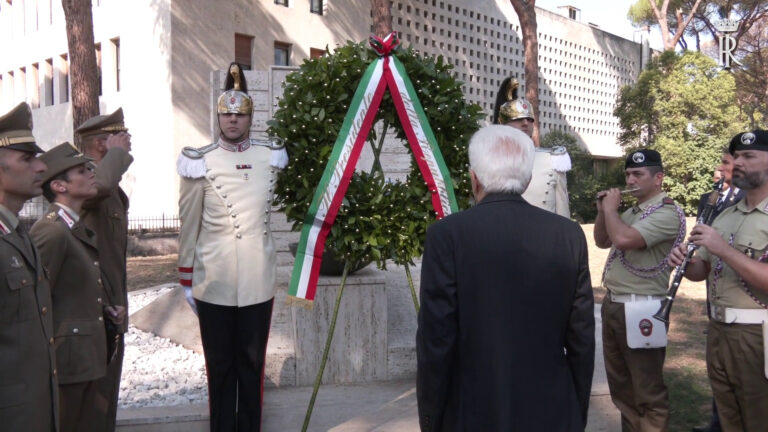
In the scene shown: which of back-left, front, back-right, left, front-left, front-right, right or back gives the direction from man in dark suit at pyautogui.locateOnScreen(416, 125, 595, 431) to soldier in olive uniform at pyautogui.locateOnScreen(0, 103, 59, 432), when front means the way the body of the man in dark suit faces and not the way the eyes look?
left

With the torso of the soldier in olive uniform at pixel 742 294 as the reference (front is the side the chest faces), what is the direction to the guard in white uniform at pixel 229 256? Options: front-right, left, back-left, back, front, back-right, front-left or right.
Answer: front-right

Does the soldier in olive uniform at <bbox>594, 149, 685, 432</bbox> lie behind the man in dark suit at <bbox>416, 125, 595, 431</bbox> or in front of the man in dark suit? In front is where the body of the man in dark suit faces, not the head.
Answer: in front

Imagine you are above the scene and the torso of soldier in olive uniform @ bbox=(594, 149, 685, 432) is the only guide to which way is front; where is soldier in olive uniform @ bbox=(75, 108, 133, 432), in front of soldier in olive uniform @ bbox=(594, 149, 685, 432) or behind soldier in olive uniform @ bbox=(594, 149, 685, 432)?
in front

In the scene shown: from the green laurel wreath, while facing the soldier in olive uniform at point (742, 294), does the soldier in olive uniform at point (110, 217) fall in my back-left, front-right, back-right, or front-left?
back-right

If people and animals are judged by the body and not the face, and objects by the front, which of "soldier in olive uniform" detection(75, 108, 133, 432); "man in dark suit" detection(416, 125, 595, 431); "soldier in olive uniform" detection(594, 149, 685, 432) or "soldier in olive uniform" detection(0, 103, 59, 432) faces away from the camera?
the man in dark suit

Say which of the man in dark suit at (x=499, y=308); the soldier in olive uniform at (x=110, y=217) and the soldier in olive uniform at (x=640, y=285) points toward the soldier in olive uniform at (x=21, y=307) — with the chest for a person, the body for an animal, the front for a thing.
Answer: the soldier in olive uniform at (x=640, y=285)

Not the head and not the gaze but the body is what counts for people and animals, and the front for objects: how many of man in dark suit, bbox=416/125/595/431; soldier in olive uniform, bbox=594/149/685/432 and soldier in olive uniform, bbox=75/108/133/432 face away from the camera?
1

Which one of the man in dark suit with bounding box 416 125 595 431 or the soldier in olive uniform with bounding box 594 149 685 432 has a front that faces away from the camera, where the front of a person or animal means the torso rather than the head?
the man in dark suit

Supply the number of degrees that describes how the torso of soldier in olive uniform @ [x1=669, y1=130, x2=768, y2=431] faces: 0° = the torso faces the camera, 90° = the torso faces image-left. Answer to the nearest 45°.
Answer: approximately 45°

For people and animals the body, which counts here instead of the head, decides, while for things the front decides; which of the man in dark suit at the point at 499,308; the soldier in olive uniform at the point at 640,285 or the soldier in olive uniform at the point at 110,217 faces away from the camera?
the man in dark suit

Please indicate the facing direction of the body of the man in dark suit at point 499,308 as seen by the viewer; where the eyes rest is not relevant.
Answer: away from the camera

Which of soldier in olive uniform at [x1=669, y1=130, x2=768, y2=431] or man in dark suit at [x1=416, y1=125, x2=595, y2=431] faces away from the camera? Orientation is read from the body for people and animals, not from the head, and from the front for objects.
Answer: the man in dark suit

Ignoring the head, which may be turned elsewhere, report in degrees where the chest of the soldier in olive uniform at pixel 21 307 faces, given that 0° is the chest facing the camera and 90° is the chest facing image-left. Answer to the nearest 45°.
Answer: approximately 270°

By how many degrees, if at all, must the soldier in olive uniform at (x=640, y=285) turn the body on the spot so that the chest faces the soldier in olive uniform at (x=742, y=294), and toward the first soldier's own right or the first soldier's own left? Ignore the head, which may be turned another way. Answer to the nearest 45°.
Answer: approximately 90° to the first soldier's own left
